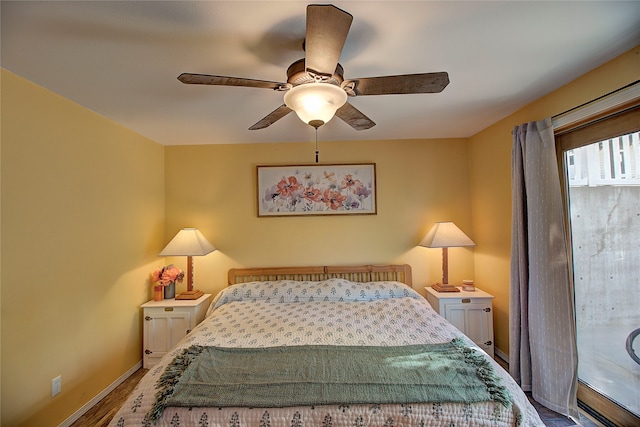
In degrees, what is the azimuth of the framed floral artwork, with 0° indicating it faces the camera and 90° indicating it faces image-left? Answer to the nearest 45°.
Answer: approximately 0°

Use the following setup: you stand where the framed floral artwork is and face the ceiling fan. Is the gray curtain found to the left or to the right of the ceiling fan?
left

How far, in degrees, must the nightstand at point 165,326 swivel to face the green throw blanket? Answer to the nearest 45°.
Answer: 0° — it already faces it

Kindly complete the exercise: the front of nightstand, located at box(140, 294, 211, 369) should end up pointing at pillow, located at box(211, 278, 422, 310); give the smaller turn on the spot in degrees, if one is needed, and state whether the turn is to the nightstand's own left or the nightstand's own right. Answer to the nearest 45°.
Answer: approximately 45° to the nightstand's own left

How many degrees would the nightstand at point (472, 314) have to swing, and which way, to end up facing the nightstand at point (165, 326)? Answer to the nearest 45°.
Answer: approximately 45° to its right

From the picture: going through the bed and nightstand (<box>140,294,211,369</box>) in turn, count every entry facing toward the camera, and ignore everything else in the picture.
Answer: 2

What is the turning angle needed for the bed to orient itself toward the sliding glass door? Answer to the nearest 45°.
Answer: approximately 90° to its left

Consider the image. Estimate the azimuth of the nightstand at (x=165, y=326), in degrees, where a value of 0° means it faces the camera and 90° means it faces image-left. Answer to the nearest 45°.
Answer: approximately 0°
